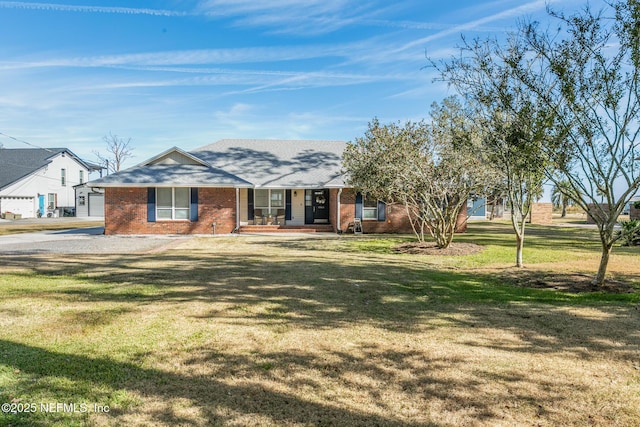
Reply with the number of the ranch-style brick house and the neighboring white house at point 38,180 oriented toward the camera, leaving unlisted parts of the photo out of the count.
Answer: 2

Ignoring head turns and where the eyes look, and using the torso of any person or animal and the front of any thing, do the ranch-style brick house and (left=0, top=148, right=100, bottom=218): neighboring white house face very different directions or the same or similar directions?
same or similar directions

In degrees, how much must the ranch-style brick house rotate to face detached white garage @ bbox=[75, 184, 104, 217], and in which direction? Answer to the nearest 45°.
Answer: approximately 135° to its right

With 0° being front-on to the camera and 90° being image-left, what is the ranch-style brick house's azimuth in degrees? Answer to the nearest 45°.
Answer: approximately 0°

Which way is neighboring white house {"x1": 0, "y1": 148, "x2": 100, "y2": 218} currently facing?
toward the camera
